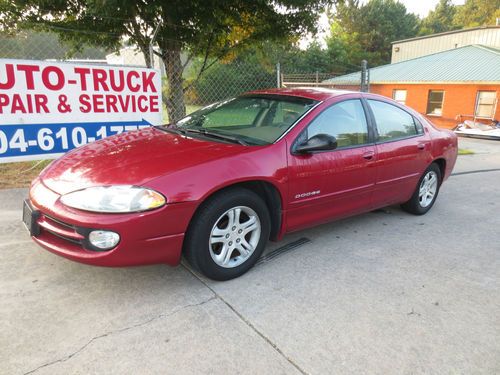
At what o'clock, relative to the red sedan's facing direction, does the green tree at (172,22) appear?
The green tree is roughly at 4 o'clock from the red sedan.

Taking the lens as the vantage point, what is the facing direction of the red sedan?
facing the viewer and to the left of the viewer

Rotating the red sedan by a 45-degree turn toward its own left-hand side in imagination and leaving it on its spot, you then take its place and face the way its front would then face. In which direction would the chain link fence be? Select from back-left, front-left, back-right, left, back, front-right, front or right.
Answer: back

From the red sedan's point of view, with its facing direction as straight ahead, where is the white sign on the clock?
The white sign is roughly at 3 o'clock from the red sedan.

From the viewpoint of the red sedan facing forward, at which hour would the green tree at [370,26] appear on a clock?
The green tree is roughly at 5 o'clock from the red sedan.
